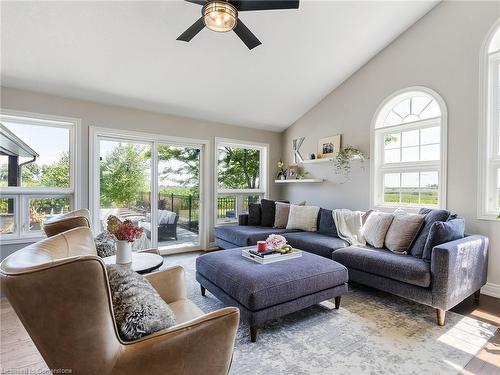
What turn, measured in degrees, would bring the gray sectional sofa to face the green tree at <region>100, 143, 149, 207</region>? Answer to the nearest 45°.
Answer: approximately 45° to its right

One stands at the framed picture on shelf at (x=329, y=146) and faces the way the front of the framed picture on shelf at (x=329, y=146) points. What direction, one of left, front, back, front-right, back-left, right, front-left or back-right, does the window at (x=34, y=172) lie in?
front

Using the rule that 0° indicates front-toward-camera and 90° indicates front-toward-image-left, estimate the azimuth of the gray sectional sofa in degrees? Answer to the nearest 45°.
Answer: approximately 45°

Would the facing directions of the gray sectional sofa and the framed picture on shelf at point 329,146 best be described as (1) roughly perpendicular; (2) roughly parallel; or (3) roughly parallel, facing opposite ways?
roughly parallel

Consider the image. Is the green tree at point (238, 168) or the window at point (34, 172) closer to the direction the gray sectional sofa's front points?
the window

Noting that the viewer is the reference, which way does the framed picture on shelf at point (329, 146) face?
facing the viewer and to the left of the viewer

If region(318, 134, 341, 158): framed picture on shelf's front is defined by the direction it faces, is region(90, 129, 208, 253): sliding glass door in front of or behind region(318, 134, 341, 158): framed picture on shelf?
in front

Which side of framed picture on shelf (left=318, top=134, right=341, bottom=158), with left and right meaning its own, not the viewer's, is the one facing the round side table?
front

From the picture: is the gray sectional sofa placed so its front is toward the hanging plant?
no

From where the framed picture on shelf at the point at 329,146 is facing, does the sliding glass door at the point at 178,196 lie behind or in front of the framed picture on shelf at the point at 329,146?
in front

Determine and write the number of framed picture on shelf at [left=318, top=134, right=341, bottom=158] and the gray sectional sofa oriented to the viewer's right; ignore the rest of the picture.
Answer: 0

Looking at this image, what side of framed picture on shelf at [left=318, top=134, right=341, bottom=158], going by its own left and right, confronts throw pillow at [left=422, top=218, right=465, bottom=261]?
left

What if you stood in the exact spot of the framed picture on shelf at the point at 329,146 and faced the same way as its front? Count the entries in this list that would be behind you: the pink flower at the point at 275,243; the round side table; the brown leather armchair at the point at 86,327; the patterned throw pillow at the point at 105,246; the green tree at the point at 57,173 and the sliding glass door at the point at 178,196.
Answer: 0

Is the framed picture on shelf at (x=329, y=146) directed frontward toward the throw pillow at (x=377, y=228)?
no
